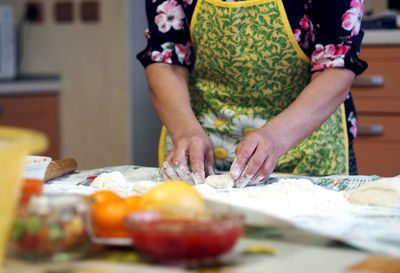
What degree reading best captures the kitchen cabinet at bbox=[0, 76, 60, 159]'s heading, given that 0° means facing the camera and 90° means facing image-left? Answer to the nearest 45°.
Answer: approximately 0°

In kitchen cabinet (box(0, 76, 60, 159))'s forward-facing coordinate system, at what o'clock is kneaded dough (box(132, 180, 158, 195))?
The kneaded dough is roughly at 12 o'clock from the kitchen cabinet.

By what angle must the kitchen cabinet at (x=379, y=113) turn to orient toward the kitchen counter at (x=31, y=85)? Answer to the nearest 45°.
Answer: approximately 90° to its right

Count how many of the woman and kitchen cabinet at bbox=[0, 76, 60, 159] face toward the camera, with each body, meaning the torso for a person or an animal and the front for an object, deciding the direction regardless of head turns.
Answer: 2

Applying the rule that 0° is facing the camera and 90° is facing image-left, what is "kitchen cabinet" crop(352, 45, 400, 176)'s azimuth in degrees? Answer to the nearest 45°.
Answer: approximately 0°

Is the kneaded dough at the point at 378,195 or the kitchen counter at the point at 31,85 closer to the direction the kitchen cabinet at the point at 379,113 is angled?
the kneaded dough

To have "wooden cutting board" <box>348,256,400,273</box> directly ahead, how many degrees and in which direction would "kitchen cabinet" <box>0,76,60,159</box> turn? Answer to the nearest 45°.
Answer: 0° — it already faces it

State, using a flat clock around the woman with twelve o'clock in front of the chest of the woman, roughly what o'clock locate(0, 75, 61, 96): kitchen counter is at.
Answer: The kitchen counter is roughly at 5 o'clock from the woman.
